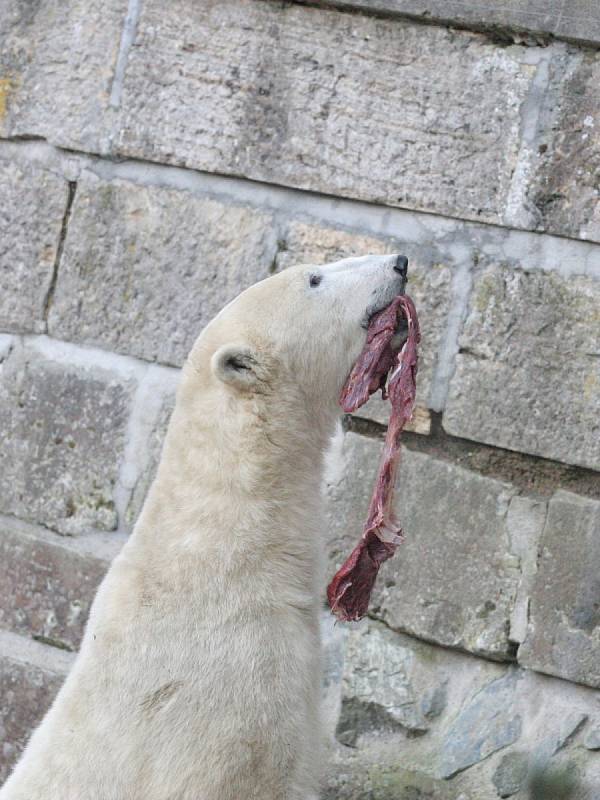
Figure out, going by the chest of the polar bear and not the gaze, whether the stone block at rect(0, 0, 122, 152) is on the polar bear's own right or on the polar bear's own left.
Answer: on the polar bear's own left

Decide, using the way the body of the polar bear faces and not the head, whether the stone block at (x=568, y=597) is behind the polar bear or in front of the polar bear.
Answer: in front

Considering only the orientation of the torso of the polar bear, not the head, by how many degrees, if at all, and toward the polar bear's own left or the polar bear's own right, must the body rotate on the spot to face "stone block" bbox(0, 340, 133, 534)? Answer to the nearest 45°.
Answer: approximately 135° to the polar bear's own left

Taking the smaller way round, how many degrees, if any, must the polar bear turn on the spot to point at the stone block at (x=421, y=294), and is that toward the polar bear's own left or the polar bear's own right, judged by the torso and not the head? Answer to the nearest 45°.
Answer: approximately 45° to the polar bear's own left

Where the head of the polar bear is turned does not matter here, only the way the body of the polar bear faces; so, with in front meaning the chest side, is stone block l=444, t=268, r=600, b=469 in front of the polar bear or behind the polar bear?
in front

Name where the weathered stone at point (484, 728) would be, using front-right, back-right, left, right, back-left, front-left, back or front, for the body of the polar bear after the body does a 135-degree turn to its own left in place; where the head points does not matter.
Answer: right

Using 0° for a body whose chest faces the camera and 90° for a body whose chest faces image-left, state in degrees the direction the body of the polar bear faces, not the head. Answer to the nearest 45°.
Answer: approximately 270°

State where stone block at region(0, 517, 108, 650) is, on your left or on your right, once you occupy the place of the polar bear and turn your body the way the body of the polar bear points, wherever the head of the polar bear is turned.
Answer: on your left

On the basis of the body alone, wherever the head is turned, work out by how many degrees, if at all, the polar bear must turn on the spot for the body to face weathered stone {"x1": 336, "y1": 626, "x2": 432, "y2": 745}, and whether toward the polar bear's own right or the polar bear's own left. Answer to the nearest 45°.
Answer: approximately 45° to the polar bear's own left
